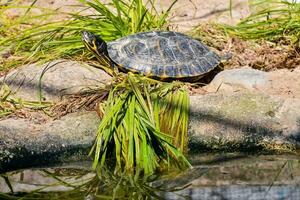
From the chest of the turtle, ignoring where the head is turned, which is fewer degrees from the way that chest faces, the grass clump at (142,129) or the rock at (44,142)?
the rock

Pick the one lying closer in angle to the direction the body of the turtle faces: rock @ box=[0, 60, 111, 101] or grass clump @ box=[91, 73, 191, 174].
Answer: the rock

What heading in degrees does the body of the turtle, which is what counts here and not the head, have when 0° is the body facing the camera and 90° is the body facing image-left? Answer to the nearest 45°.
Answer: approximately 90°

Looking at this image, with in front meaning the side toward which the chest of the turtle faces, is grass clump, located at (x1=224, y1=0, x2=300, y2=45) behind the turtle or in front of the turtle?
behind

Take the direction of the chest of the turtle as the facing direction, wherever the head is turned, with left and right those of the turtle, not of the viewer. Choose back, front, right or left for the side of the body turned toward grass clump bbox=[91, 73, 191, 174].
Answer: left

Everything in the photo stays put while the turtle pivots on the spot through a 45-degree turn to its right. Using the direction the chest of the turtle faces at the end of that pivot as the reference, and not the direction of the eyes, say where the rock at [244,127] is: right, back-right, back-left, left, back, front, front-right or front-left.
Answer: back

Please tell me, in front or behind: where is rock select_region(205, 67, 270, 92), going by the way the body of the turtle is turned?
behind

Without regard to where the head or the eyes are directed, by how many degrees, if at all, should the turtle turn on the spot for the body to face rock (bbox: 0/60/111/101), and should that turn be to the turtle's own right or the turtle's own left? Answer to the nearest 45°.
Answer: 0° — it already faces it

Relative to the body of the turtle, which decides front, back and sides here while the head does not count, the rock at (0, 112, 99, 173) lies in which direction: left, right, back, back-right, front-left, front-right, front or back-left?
front-left
